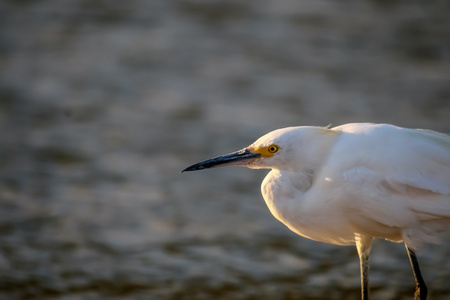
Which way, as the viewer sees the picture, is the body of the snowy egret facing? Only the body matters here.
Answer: to the viewer's left
